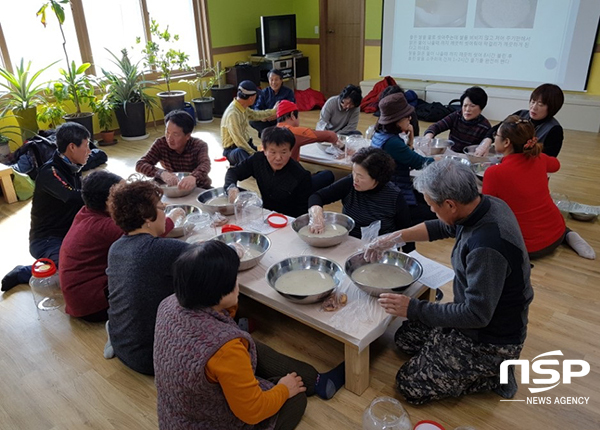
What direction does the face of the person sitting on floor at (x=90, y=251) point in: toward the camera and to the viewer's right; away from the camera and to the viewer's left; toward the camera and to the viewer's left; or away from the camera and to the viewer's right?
away from the camera and to the viewer's right

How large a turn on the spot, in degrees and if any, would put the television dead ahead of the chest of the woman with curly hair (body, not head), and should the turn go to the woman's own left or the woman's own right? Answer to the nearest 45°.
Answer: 0° — they already face it

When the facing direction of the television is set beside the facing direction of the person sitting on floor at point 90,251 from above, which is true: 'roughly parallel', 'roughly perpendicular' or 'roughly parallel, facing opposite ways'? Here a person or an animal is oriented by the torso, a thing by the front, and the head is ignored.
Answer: roughly perpendicular

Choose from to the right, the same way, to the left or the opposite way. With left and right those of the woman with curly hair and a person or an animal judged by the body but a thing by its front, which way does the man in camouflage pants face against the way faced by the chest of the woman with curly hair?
to the left

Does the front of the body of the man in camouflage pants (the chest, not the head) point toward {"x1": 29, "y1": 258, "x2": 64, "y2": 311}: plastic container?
yes

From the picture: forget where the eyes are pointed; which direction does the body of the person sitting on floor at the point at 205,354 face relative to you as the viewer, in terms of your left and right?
facing away from the viewer and to the right of the viewer

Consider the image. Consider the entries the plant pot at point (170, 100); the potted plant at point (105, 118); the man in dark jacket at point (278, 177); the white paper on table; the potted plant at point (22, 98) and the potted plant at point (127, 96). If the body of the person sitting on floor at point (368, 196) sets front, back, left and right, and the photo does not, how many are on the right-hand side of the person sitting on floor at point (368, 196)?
5

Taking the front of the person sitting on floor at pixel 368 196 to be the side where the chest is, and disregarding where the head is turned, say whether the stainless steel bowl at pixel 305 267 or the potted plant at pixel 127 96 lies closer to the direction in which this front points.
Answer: the stainless steel bowl

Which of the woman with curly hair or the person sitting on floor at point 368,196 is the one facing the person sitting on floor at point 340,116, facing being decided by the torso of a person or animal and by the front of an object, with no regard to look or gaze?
the woman with curly hair
